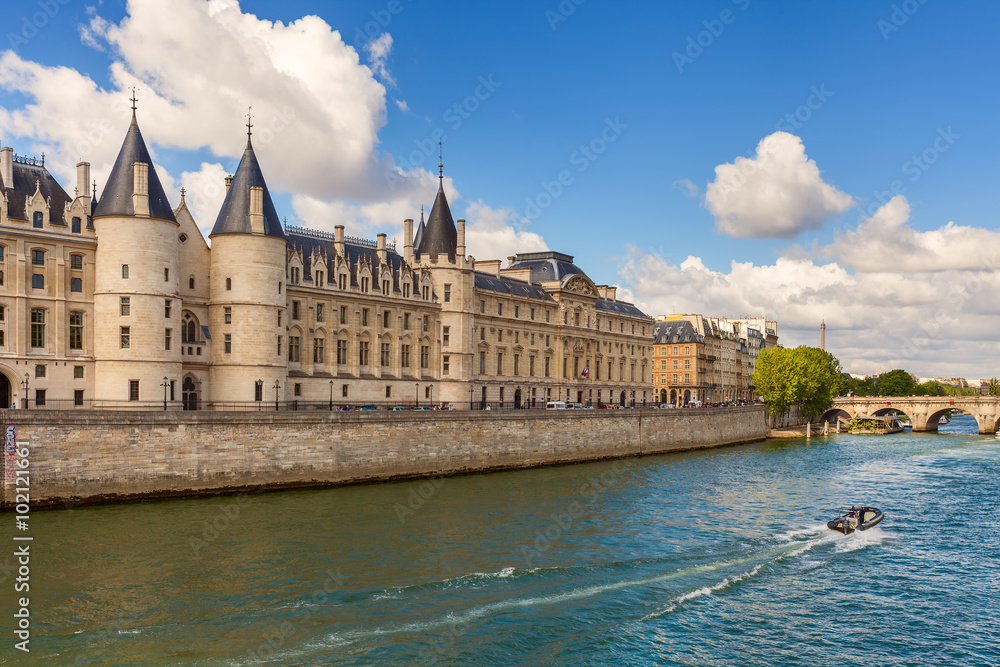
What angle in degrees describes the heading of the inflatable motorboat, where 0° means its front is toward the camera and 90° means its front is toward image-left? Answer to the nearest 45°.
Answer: approximately 225°

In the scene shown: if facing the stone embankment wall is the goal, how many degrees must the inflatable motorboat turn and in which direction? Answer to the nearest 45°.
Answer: approximately 135° to its left
